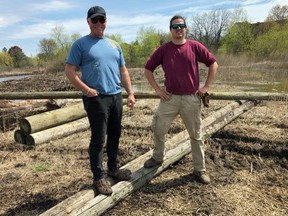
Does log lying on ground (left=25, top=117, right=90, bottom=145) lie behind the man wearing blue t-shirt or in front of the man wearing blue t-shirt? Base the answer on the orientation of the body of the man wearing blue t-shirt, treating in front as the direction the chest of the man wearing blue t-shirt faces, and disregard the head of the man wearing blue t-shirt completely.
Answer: behind

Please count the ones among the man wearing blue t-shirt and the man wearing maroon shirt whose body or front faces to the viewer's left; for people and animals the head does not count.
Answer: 0

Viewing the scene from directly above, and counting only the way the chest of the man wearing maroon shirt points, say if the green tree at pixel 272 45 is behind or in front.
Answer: behind

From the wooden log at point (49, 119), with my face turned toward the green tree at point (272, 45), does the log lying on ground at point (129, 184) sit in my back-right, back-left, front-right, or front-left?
back-right

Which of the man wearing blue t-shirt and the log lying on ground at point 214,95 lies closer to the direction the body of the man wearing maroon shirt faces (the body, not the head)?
the man wearing blue t-shirt

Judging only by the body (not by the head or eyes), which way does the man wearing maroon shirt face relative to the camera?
toward the camera

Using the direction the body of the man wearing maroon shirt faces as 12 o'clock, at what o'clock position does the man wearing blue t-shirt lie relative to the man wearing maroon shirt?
The man wearing blue t-shirt is roughly at 2 o'clock from the man wearing maroon shirt.

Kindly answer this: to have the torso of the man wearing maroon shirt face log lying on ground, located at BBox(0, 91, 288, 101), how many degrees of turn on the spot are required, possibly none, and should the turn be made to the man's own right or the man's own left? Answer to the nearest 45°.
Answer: approximately 180°

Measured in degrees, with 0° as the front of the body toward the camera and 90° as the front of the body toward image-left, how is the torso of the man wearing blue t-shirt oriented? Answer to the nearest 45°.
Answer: approximately 315°

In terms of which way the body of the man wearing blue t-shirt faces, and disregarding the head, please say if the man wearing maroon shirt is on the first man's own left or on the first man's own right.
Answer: on the first man's own left

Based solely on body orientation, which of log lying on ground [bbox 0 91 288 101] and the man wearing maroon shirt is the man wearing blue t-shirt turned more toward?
the man wearing maroon shirt

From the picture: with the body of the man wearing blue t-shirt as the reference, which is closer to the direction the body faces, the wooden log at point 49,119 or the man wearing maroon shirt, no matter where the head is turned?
the man wearing maroon shirt

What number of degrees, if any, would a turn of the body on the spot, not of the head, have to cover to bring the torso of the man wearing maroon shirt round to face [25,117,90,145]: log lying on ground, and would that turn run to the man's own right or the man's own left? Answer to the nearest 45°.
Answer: approximately 135° to the man's own right
